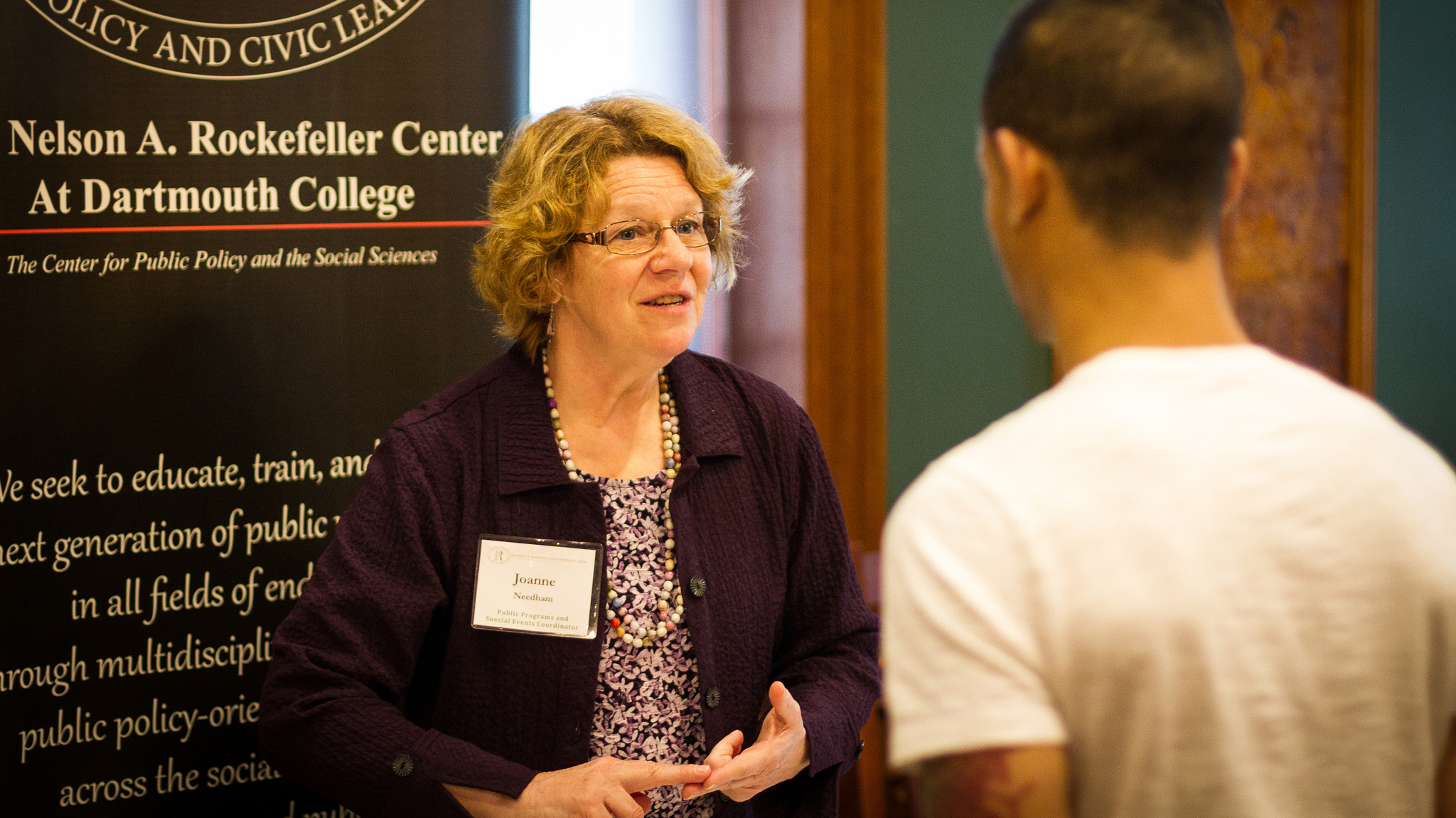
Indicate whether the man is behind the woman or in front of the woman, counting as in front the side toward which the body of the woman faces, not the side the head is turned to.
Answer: in front

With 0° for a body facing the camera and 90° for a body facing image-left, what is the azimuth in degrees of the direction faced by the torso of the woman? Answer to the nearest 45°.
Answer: approximately 315°

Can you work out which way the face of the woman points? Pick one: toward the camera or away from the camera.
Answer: toward the camera

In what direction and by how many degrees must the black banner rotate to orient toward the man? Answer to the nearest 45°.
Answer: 0° — it already faces them

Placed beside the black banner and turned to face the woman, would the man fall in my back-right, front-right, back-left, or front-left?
front-right

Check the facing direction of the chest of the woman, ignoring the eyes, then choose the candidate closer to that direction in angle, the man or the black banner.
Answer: the man

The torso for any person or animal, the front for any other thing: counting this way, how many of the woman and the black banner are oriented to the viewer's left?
0

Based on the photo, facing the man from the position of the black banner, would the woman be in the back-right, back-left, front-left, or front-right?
front-left

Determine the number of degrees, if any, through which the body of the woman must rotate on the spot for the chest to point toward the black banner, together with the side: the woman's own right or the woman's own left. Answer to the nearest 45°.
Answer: approximately 180°

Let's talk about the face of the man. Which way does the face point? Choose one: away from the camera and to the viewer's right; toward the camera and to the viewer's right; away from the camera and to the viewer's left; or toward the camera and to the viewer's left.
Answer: away from the camera and to the viewer's left

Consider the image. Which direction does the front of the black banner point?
toward the camera

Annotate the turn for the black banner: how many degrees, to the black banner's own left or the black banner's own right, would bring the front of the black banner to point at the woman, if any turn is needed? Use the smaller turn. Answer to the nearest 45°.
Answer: approximately 45° to the black banner's own left
